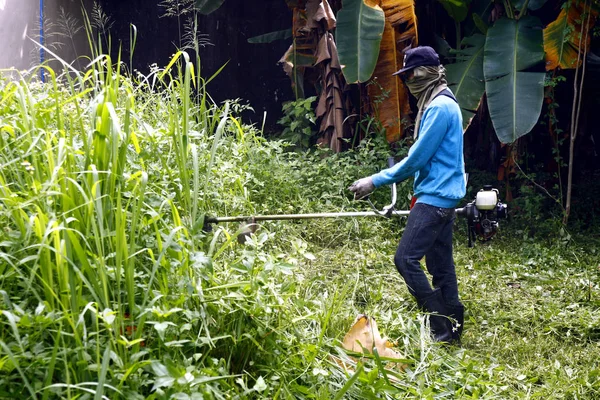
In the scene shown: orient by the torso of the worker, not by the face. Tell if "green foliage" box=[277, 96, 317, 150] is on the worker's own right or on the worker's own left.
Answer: on the worker's own right

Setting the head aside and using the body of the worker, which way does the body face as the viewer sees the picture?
to the viewer's left
